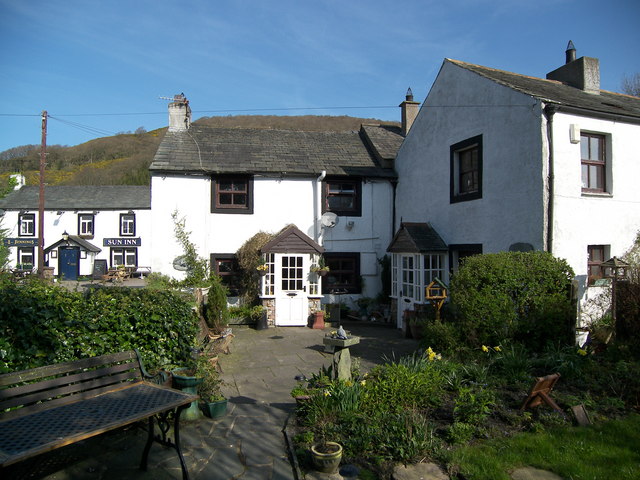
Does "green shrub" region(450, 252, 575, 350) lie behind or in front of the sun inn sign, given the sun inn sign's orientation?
in front

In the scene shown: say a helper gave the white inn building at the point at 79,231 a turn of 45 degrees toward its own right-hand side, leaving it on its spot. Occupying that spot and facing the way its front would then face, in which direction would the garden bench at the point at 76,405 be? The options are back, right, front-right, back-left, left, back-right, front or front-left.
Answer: front-left

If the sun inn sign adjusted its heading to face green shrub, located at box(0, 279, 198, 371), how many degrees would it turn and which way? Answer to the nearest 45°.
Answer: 0° — it already faces it

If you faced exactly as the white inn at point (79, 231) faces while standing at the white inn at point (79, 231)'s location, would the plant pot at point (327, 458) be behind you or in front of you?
in front

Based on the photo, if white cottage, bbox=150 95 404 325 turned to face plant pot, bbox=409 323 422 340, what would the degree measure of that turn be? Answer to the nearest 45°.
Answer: approximately 45° to its left

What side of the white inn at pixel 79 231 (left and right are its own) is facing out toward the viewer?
front

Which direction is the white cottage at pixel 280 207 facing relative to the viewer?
toward the camera

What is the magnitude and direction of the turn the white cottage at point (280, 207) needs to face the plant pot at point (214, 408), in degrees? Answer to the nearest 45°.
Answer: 0° — it already faces it

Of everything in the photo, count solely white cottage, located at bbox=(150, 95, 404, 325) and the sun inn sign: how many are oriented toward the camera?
2

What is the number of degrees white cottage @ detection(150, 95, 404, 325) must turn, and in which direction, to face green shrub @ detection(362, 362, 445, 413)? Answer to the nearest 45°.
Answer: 0° — it already faces it

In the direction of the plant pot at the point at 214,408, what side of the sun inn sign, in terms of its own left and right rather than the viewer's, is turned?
front

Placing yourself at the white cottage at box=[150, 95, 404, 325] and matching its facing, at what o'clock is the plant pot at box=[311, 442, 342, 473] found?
The plant pot is roughly at 12 o'clock from the white cottage.

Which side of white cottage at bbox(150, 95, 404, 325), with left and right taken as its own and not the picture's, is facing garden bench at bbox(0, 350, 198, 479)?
front
